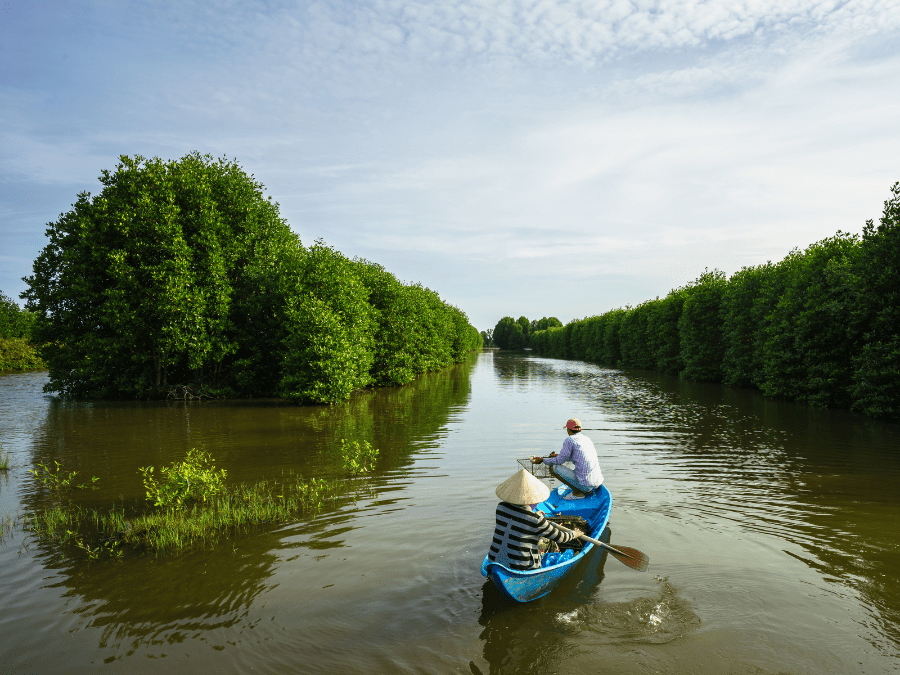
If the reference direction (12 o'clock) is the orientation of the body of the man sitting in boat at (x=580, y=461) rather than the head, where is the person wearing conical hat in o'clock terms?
The person wearing conical hat is roughly at 8 o'clock from the man sitting in boat.

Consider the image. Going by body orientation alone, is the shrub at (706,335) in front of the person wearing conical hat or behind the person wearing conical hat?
in front

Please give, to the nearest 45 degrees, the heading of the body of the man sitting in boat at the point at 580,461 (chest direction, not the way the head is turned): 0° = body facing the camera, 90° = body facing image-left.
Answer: approximately 135°

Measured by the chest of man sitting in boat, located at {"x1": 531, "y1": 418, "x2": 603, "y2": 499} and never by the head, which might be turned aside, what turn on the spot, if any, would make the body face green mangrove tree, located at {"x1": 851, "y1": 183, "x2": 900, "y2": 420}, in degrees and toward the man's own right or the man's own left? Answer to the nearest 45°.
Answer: approximately 90° to the man's own right

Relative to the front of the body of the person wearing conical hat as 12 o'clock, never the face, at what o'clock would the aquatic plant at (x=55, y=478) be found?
The aquatic plant is roughly at 8 o'clock from the person wearing conical hat.

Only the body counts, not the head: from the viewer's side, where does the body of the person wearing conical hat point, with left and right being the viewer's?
facing away from the viewer and to the right of the viewer

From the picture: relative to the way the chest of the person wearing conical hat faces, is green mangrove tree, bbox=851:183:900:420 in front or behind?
in front

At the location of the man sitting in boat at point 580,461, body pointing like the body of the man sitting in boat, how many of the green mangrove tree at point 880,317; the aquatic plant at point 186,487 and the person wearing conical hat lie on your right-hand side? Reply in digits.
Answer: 1

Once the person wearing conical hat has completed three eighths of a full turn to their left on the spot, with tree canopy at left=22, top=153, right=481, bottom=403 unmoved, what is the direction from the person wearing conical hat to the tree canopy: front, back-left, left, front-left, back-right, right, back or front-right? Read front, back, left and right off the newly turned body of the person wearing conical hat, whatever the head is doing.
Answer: front-right

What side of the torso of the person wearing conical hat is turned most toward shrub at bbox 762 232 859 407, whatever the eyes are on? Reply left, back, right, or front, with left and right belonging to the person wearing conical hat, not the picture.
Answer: front
